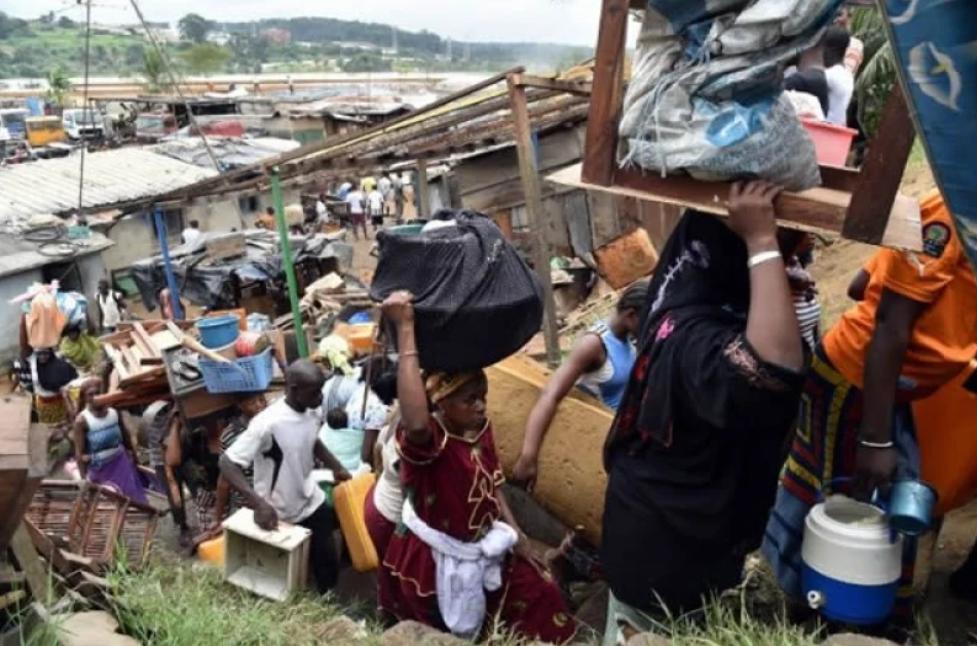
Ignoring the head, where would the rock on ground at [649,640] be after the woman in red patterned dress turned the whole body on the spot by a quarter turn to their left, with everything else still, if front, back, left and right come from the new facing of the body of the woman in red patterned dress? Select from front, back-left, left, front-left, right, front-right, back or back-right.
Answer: right

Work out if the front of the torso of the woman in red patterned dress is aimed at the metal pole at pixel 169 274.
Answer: no

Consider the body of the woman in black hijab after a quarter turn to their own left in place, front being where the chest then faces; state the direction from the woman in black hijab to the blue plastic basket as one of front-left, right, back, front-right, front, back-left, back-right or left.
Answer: front

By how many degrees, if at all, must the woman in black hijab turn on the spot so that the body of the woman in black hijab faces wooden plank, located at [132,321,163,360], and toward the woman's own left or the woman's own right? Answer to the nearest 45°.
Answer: approximately 90° to the woman's own left

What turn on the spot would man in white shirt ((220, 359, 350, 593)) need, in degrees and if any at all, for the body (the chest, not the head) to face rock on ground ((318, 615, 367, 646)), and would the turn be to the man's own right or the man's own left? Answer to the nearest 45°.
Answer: approximately 45° to the man's own right

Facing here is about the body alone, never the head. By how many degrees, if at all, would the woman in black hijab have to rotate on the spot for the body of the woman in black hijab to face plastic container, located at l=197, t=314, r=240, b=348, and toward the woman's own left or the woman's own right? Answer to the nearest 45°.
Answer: approximately 90° to the woman's own left

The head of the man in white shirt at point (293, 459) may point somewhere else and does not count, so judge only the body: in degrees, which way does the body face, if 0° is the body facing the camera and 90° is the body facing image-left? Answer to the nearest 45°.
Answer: approximately 315°

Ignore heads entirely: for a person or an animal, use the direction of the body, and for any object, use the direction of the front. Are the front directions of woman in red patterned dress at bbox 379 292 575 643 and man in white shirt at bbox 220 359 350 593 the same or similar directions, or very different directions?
same or similar directions

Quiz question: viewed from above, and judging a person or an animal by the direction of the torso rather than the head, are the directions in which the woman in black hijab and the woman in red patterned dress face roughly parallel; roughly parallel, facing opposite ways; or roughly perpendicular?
roughly perpendicular
